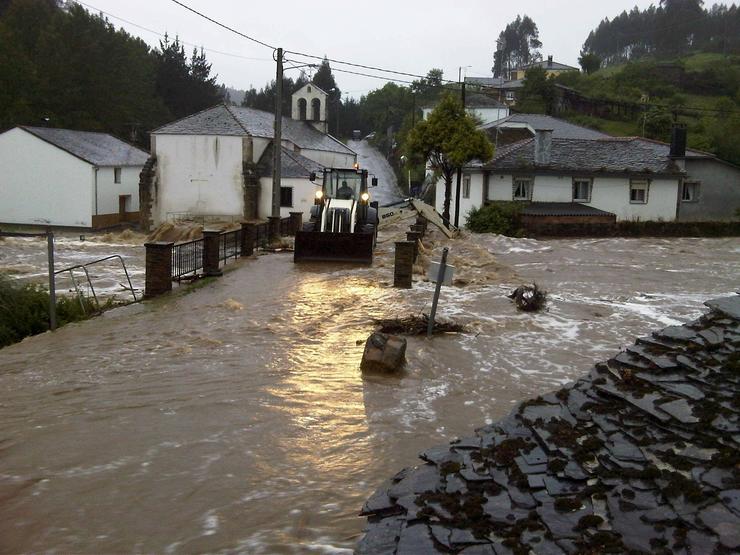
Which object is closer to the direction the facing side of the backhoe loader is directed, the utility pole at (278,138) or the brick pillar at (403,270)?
the brick pillar

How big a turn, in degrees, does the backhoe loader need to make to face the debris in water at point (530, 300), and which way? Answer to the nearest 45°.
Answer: approximately 45° to its left

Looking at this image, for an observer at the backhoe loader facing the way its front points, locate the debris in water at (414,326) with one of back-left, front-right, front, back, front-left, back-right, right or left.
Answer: front

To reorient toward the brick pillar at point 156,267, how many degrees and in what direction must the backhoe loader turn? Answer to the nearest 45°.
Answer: approximately 45° to its right

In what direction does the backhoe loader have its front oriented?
toward the camera

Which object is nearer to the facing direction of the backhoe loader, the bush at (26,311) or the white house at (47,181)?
the bush

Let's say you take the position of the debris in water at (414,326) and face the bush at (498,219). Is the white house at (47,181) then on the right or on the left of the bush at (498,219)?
left

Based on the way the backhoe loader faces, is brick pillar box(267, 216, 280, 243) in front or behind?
behind

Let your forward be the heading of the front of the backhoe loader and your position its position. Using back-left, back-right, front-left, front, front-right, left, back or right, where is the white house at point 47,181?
back-right

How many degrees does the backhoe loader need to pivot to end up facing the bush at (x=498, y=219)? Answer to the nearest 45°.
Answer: approximately 135° to its left

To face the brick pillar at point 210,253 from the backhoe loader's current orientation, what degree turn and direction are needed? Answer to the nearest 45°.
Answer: approximately 45° to its right

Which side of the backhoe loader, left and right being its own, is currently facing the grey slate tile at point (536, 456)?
front

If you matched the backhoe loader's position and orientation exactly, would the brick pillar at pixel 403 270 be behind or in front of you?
in front

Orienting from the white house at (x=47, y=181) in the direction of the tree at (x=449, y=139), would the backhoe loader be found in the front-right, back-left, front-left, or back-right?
front-right

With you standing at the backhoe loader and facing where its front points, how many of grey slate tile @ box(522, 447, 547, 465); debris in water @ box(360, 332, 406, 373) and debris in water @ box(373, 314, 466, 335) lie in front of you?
3

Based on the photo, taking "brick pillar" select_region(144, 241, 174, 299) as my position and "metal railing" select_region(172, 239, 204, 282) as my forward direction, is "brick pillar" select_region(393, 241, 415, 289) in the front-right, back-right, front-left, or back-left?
front-right

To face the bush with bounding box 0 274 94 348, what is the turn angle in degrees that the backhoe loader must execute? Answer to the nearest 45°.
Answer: approximately 45° to its right

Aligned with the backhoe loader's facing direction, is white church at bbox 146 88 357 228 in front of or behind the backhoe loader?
behind
